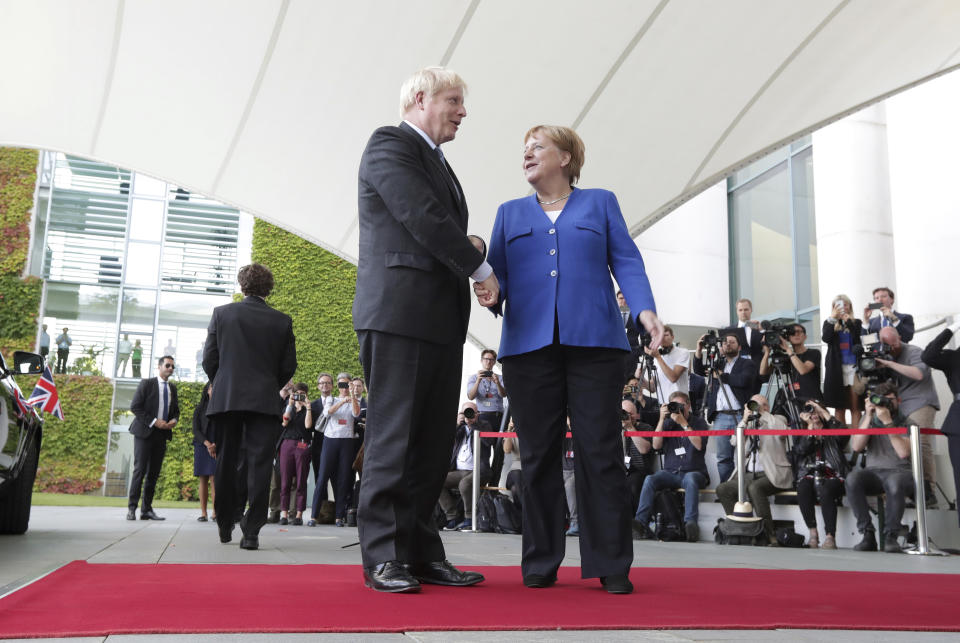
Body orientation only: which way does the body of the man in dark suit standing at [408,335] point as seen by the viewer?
to the viewer's right

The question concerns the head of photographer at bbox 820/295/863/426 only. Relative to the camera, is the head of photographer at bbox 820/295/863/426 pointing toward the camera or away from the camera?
toward the camera

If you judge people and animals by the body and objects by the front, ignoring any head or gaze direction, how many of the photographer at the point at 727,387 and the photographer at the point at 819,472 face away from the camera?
0

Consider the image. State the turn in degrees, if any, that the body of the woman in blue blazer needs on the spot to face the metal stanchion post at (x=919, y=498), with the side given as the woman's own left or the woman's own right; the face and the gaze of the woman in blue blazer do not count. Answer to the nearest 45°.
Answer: approximately 135° to the woman's own left

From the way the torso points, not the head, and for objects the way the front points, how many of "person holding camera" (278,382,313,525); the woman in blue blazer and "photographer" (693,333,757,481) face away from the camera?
0

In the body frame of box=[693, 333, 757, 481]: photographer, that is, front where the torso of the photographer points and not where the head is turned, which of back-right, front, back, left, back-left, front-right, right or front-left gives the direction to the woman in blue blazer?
front-left

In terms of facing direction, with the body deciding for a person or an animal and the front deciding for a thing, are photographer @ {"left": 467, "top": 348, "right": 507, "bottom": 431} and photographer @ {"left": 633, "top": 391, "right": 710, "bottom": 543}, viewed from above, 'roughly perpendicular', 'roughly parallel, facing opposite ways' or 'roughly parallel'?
roughly parallel

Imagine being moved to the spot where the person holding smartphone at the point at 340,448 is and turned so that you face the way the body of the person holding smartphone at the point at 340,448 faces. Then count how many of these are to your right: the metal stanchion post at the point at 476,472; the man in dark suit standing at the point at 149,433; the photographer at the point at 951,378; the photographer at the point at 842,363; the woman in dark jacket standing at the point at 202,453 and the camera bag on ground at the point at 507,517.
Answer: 2

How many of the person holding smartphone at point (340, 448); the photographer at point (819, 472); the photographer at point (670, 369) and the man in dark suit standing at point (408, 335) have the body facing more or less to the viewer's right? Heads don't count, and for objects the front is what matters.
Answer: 1

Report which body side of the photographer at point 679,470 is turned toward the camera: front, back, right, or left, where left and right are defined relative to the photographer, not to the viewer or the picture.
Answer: front

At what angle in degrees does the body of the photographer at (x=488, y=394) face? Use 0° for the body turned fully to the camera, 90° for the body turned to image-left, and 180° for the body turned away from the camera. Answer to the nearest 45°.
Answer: approximately 0°

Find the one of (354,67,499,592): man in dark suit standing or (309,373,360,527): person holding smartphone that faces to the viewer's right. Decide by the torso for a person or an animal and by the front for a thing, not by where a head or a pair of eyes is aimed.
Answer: the man in dark suit standing

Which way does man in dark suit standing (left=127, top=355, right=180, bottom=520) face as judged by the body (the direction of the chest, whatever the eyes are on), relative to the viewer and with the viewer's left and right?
facing the viewer and to the right of the viewer

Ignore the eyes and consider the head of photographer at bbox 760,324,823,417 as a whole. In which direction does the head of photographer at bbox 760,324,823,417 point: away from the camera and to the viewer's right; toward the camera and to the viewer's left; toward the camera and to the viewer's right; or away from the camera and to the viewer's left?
toward the camera and to the viewer's left

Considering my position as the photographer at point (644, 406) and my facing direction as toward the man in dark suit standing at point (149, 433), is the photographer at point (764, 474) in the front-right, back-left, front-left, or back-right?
back-left
